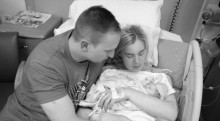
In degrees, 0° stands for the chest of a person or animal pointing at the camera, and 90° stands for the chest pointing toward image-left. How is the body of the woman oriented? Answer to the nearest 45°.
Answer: approximately 0°

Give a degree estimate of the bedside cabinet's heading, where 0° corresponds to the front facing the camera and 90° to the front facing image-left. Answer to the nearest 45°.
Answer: approximately 0°

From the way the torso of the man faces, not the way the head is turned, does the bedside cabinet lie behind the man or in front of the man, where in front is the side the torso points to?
behind

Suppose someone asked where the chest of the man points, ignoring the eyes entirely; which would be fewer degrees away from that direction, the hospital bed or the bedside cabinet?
the hospital bed

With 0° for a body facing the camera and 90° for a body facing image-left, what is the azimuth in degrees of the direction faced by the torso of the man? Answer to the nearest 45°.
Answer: approximately 315°
